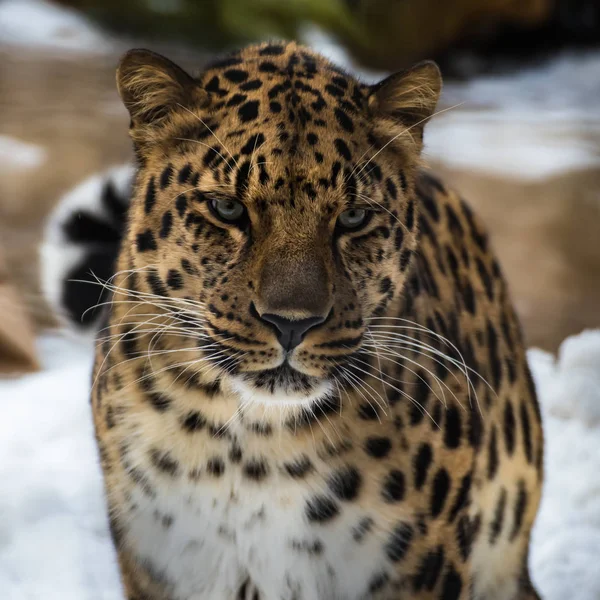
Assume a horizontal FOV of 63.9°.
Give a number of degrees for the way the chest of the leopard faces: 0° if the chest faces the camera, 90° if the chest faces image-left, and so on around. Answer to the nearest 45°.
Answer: approximately 0°
